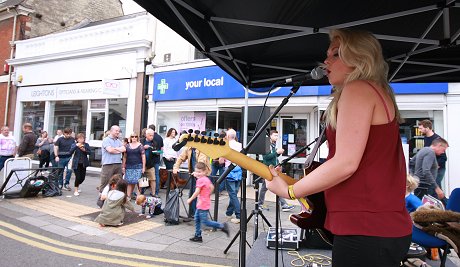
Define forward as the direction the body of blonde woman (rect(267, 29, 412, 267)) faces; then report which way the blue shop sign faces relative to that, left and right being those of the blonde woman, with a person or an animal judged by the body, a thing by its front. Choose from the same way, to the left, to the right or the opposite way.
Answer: to the left

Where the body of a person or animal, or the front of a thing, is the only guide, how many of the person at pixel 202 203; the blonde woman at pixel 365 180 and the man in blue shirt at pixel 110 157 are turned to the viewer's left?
2

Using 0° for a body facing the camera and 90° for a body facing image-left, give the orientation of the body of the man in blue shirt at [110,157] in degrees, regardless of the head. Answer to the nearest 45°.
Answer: approximately 315°

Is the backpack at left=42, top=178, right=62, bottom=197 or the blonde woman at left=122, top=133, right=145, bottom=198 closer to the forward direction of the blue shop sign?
the blonde woman

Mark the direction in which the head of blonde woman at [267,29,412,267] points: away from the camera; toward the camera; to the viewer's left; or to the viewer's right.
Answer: to the viewer's left

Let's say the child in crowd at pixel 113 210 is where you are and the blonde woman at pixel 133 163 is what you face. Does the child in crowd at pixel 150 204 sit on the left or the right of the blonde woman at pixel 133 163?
right

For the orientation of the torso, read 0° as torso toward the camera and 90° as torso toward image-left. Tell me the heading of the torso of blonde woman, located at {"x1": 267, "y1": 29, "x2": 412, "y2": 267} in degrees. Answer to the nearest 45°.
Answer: approximately 90°
